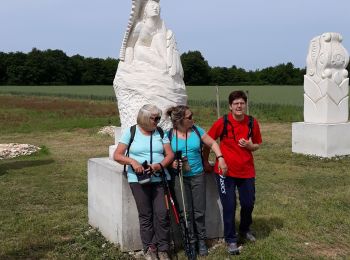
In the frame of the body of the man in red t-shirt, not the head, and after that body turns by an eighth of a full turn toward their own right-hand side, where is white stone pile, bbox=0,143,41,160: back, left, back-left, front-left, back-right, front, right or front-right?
right

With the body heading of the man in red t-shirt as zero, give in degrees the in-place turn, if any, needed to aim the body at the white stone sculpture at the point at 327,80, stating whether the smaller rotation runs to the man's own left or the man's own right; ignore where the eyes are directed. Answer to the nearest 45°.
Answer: approximately 180°

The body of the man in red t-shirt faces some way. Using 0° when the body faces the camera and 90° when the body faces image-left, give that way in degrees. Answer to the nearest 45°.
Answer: approximately 0°

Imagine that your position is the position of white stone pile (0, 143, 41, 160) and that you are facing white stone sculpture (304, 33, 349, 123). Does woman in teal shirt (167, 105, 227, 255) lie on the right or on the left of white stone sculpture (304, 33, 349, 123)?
right
